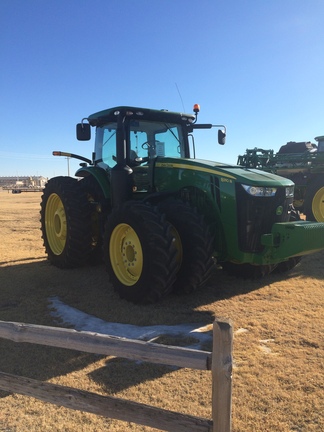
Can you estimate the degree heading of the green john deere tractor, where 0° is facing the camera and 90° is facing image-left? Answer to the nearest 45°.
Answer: approximately 315°
